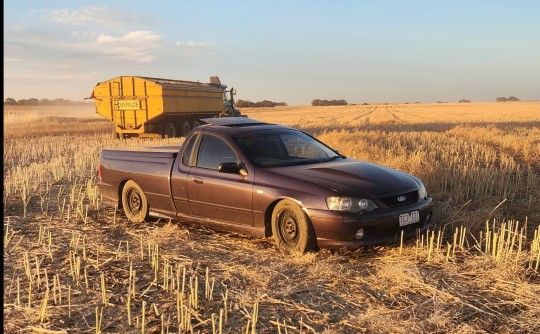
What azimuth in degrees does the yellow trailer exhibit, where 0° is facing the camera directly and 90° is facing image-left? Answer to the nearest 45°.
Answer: approximately 225°
